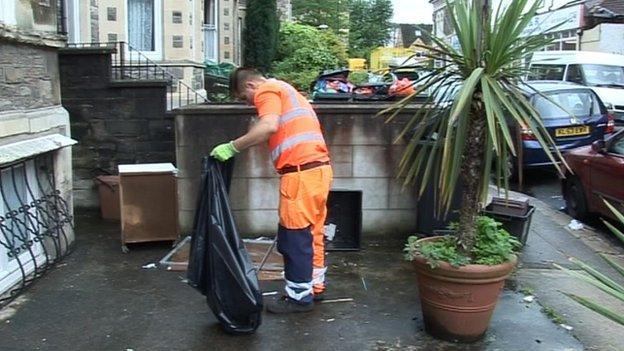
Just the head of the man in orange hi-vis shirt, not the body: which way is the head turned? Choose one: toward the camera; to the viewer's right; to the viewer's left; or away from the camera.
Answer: to the viewer's left

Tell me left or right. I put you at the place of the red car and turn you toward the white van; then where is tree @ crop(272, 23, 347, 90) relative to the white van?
left

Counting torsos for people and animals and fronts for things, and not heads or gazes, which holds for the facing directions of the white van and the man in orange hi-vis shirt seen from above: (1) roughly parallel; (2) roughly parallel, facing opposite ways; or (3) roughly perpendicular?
roughly perpendicular

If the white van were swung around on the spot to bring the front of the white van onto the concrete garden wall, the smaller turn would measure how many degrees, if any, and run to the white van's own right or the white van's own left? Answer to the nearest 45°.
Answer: approximately 45° to the white van's own right

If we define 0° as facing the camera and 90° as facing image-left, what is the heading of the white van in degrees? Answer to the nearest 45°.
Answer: approximately 315°

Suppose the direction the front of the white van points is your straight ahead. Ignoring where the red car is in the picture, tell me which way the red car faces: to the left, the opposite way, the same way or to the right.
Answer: the opposite way

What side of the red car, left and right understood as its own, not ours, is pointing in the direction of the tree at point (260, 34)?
front

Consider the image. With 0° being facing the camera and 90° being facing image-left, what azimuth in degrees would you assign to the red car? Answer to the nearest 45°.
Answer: approximately 135°

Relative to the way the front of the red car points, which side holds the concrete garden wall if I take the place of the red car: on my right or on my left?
on my left

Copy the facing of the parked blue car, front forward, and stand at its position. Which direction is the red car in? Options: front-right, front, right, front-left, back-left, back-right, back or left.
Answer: back-left
